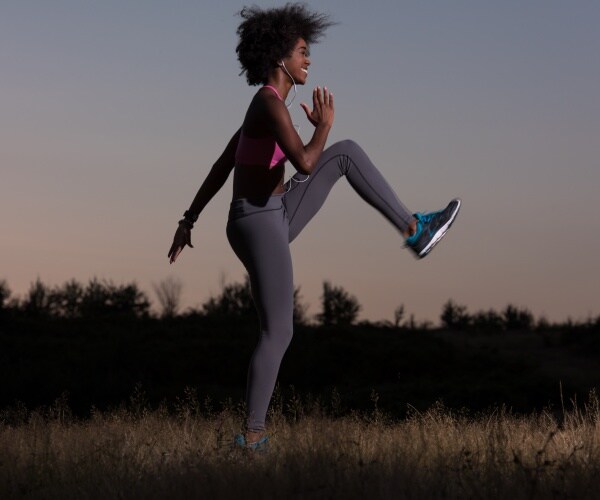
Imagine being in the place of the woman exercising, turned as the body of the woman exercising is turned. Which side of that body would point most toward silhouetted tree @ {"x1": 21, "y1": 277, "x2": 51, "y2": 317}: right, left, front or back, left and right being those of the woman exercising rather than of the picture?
left

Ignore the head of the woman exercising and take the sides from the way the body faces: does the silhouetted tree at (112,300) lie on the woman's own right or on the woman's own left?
on the woman's own left

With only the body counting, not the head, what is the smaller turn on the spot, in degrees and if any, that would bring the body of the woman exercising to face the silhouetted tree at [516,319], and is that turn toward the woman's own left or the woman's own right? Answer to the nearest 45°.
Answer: approximately 90° to the woman's own left

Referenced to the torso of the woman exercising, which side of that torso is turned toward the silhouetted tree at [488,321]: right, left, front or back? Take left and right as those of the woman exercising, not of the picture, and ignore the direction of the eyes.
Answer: left

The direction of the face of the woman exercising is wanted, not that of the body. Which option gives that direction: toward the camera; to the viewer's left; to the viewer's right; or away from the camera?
to the viewer's right

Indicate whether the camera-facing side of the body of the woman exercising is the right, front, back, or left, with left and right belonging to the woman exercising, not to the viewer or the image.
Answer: right
